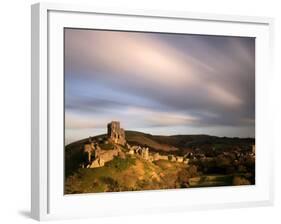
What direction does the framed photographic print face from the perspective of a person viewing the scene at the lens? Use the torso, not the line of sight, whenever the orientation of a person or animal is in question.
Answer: facing the viewer and to the right of the viewer
